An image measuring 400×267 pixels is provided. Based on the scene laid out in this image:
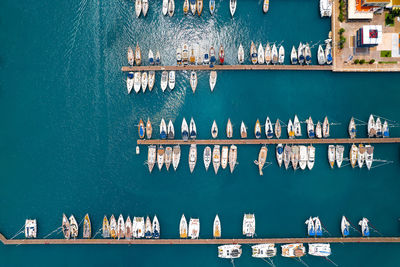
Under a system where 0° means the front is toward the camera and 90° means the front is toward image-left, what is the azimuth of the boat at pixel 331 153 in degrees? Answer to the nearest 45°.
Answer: approximately 0°

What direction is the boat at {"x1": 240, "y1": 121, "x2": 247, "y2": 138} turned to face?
away from the camera

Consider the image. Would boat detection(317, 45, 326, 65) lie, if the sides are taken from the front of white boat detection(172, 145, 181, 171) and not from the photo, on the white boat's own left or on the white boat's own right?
on the white boat's own left

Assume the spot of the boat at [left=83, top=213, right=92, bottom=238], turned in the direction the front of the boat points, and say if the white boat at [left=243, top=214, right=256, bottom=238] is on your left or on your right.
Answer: on your right

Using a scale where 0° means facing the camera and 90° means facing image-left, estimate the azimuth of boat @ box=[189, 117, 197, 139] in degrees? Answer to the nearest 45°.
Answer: approximately 180°

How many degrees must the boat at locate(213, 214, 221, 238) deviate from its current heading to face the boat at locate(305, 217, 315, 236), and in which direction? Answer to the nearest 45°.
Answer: approximately 90° to its right

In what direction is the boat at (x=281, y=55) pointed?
away from the camera
